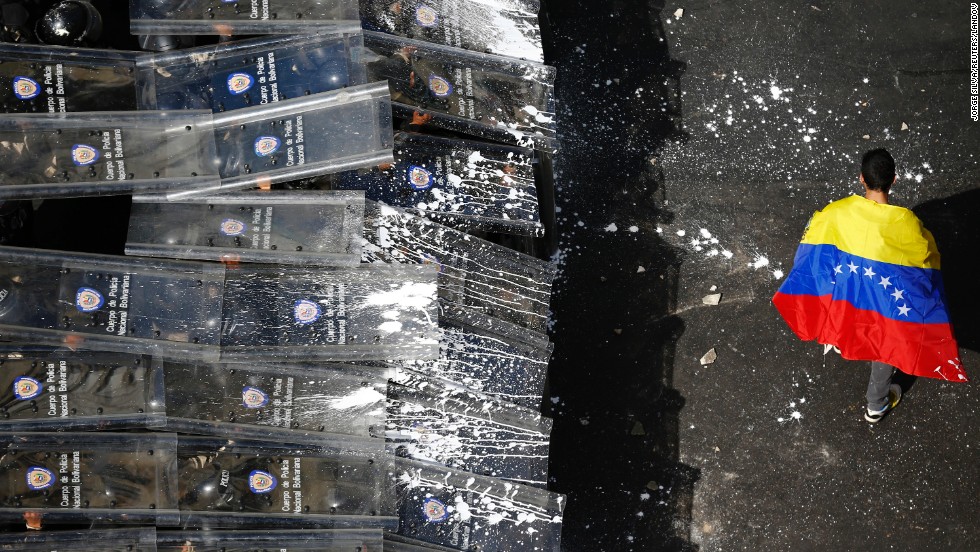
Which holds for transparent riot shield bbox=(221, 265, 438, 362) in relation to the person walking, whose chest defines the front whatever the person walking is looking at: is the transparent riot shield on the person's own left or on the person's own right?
on the person's own left

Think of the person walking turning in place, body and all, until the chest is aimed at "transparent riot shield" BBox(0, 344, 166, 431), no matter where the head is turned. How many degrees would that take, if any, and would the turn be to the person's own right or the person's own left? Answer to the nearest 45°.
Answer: approximately 135° to the person's own left

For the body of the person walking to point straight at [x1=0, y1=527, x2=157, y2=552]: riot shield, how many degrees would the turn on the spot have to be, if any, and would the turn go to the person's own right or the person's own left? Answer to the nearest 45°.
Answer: approximately 135° to the person's own left

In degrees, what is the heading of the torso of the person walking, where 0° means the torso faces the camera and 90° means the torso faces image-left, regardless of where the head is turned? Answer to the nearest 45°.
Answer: approximately 180°

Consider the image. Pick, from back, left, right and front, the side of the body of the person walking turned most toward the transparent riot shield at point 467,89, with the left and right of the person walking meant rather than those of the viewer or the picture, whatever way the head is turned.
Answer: left

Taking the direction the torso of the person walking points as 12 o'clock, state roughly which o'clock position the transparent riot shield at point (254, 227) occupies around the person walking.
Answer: The transparent riot shield is roughly at 8 o'clock from the person walking.

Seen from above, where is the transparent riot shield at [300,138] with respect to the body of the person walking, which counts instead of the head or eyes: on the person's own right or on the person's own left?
on the person's own left

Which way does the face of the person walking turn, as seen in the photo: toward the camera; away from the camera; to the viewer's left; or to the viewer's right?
away from the camera

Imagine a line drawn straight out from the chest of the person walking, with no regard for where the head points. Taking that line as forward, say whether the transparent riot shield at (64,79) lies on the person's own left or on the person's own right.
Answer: on the person's own left

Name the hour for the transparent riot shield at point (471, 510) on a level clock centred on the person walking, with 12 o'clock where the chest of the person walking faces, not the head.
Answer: The transparent riot shield is roughly at 8 o'clock from the person walking.
